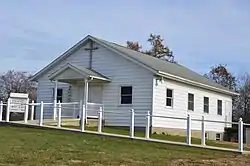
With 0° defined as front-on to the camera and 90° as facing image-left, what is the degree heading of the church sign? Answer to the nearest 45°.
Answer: approximately 0°

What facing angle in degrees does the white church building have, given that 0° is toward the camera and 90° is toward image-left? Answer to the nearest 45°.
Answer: approximately 45°
